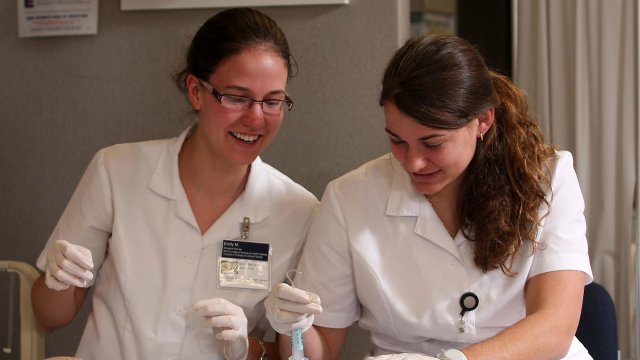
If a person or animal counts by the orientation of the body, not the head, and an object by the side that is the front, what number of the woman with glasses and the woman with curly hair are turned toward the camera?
2

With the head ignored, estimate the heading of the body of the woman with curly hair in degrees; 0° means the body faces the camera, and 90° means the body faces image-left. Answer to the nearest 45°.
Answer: approximately 0°

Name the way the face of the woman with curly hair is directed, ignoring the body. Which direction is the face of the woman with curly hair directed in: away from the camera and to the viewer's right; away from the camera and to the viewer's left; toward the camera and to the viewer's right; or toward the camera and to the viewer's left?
toward the camera and to the viewer's left

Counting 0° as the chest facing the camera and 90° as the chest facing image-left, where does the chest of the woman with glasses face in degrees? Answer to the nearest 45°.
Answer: approximately 0°
